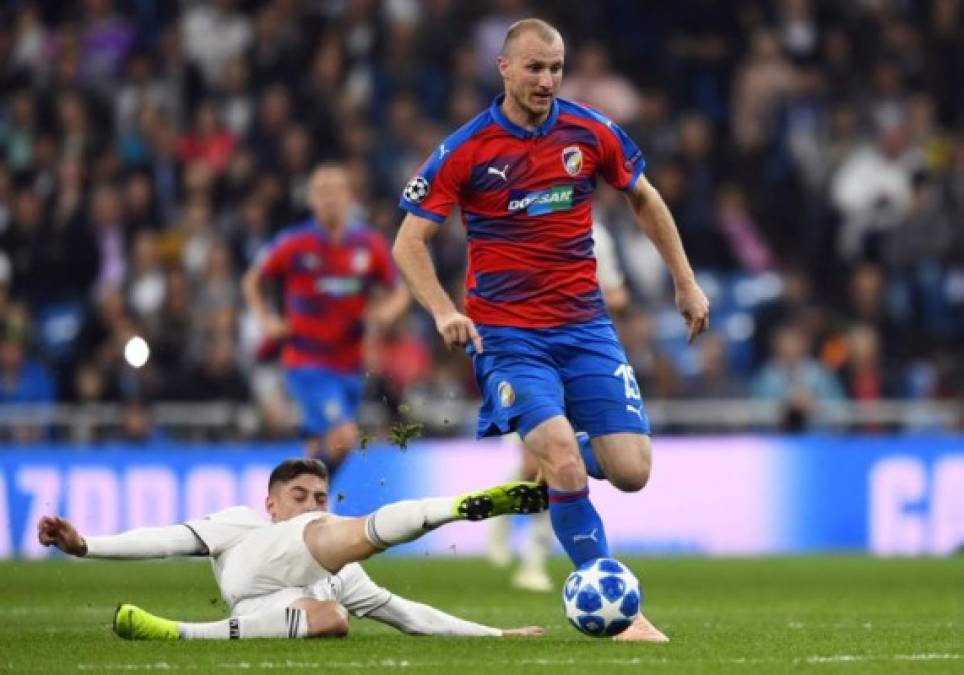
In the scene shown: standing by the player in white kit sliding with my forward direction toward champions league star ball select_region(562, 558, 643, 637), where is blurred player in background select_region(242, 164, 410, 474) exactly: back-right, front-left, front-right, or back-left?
back-left

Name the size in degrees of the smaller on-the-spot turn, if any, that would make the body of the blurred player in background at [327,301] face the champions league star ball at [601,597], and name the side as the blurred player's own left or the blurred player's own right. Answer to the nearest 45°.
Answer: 0° — they already face it

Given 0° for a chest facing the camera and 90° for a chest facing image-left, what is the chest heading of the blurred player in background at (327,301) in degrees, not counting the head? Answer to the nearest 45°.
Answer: approximately 0°
